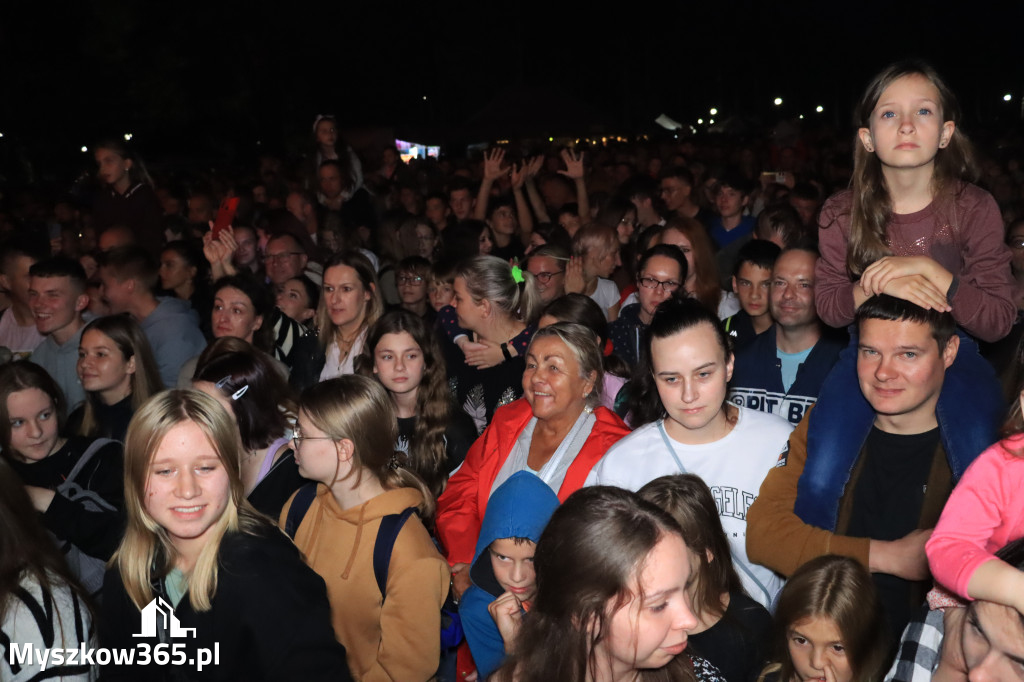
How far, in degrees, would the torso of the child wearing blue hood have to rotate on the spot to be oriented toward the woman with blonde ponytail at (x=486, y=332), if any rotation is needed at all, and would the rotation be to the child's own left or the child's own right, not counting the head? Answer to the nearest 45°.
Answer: approximately 180°

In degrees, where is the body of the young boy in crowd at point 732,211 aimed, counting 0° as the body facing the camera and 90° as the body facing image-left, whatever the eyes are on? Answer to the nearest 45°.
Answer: approximately 45°

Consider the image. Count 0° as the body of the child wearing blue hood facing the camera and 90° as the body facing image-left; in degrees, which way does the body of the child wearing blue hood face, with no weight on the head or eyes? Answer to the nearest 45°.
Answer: approximately 0°

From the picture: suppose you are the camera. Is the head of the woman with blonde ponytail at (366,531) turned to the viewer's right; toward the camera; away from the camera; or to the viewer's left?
to the viewer's left

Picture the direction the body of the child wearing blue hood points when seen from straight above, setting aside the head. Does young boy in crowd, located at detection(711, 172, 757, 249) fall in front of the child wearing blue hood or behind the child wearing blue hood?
behind

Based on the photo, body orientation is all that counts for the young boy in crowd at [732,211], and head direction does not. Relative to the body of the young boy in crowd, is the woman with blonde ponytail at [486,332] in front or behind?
in front

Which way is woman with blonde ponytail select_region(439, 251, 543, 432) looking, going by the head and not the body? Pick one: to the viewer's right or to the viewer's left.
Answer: to the viewer's left

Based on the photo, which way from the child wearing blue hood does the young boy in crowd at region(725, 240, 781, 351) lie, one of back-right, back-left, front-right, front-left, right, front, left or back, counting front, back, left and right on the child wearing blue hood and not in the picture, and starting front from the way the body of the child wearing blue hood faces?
back-left
